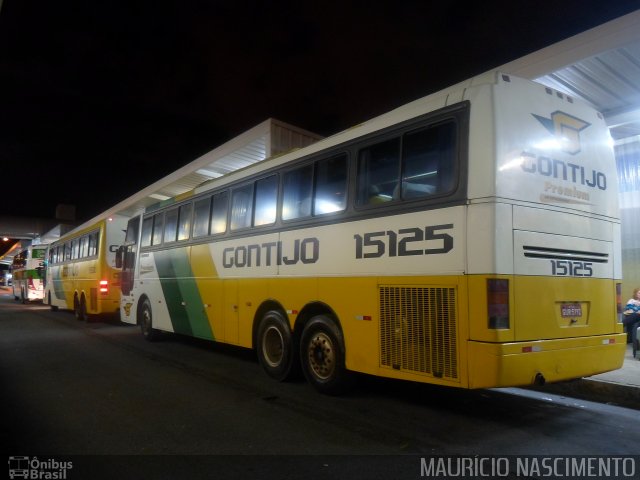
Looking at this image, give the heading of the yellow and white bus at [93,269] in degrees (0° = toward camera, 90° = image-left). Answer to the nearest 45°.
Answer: approximately 135°

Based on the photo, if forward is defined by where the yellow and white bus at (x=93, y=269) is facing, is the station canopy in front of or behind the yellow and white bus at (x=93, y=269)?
behind

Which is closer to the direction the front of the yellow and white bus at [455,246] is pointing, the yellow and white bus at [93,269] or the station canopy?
the yellow and white bus

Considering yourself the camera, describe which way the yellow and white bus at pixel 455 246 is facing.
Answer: facing away from the viewer and to the left of the viewer

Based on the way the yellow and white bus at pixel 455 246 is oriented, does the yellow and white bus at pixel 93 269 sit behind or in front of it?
in front

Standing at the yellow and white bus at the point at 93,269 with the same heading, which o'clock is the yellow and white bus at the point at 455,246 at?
the yellow and white bus at the point at 455,246 is roughly at 7 o'clock from the yellow and white bus at the point at 93,269.
